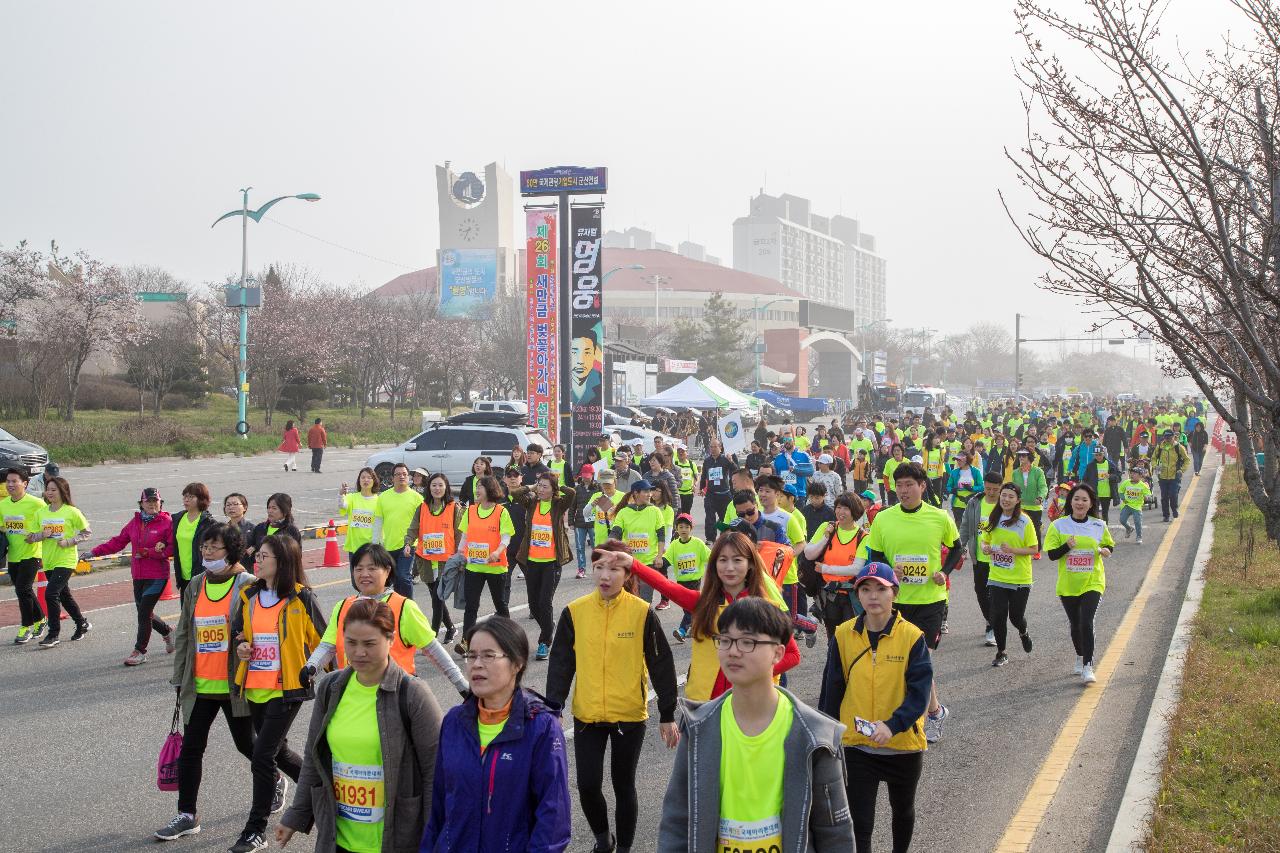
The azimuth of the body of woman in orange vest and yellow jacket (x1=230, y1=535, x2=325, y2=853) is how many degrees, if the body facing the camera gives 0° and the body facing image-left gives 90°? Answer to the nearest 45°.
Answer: approximately 45°

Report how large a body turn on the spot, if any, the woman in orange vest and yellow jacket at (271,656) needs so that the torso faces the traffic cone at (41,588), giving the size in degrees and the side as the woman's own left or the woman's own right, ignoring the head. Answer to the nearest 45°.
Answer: approximately 135° to the woman's own right

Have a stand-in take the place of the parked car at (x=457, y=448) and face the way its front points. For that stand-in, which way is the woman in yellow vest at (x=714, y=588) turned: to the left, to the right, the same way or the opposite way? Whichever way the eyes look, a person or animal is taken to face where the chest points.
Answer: to the left

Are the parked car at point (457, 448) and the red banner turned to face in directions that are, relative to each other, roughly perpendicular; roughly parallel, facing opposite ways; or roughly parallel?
roughly perpendicular

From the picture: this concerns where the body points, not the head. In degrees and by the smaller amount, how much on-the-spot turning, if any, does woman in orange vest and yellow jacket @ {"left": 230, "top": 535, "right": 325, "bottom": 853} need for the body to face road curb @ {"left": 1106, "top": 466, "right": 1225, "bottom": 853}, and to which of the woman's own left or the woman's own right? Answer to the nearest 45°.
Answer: approximately 135° to the woman's own left

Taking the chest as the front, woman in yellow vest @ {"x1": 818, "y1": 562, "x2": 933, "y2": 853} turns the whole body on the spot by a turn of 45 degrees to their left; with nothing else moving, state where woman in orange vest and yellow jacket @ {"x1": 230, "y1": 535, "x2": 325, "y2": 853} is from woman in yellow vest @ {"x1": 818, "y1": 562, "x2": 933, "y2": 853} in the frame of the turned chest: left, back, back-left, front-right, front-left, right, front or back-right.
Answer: back-right

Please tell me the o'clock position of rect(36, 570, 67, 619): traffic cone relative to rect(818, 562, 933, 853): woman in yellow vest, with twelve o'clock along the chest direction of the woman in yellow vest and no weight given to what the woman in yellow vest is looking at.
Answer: The traffic cone is roughly at 4 o'clock from the woman in yellow vest.

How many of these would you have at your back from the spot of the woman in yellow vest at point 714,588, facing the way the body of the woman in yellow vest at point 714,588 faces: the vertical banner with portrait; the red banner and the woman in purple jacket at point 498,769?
2

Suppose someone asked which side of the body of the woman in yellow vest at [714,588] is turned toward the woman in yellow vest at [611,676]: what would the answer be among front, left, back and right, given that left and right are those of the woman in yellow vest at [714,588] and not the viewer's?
right

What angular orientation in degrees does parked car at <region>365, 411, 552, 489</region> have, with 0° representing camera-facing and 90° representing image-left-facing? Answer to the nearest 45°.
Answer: approximately 90°

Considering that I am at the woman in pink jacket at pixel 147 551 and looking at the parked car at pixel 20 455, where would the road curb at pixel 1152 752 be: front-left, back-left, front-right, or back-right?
back-right
